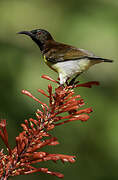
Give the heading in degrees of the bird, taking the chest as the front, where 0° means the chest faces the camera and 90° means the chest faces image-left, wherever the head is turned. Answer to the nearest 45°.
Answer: approximately 90°
